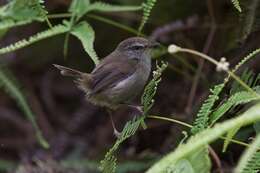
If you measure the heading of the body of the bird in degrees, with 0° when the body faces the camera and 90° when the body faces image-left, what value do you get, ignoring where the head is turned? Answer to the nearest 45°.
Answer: approximately 270°

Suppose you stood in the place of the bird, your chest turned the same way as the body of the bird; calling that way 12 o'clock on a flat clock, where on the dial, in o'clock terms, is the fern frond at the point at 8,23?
The fern frond is roughly at 6 o'clock from the bird.
